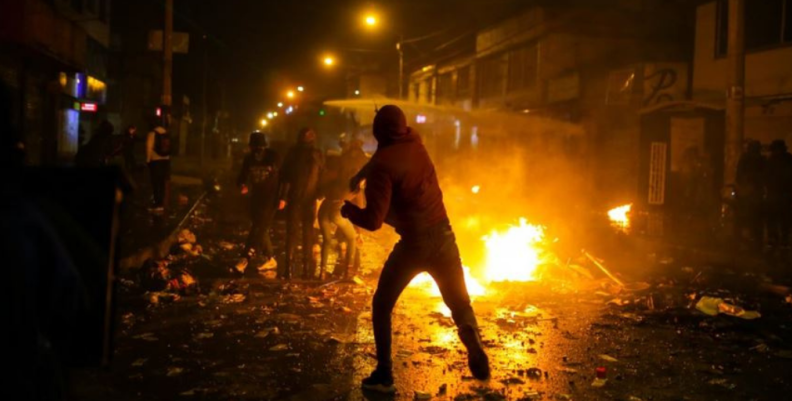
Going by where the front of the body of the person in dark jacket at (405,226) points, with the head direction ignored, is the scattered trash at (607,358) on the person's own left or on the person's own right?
on the person's own right

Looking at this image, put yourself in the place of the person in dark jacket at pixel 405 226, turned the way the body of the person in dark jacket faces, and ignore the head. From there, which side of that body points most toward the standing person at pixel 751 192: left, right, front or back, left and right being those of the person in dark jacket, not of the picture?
right

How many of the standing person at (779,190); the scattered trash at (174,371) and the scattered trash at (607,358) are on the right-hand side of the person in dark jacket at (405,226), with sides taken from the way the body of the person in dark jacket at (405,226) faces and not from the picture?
2

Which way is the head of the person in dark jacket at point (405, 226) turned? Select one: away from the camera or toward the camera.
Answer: away from the camera

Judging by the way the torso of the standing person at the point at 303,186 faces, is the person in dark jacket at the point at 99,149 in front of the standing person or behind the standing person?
in front

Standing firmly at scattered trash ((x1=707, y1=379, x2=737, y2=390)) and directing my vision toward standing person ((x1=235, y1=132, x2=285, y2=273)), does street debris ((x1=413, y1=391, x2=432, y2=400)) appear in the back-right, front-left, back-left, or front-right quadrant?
front-left

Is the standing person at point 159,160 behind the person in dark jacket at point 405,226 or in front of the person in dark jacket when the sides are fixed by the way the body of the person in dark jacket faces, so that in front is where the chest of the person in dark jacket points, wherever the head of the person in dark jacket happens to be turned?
in front

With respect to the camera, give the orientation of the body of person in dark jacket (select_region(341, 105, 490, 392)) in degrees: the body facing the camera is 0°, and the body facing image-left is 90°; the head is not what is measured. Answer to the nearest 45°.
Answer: approximately 135°

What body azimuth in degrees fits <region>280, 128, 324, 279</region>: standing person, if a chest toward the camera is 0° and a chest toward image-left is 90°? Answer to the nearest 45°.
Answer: approximately 180°
